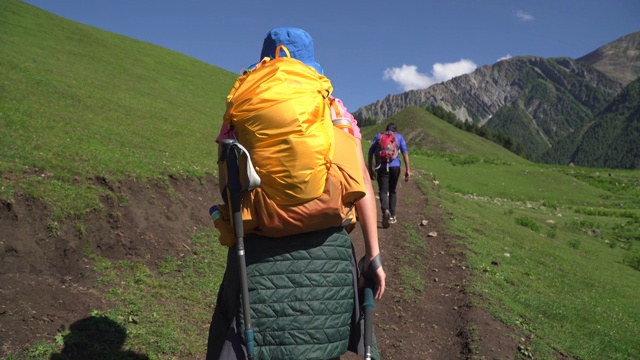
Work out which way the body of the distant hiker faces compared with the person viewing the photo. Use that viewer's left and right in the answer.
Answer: facing away from the viewer

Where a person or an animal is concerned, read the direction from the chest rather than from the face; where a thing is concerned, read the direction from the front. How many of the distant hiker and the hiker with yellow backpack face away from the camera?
2

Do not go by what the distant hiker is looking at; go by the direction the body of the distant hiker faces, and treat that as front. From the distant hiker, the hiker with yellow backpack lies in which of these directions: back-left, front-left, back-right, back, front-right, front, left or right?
back

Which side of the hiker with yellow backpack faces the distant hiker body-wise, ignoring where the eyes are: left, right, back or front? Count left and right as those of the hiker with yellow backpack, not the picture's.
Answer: front

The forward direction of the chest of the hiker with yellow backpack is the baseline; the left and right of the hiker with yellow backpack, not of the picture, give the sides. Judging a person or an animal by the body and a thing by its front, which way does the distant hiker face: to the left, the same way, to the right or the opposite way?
the same way

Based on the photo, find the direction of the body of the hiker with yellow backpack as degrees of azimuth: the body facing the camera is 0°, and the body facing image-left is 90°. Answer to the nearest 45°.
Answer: approximately 180°
